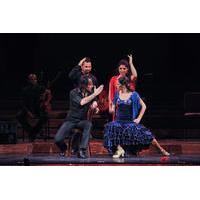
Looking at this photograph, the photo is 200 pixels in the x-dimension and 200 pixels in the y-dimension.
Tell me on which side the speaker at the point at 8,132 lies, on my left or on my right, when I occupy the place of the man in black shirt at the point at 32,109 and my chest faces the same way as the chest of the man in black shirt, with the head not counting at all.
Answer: on my right

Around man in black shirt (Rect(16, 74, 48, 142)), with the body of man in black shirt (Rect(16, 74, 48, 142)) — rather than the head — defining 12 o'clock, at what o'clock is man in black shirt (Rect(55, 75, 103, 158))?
man in black shirt (Rect(55, 75, 103, 158)) is roughly at 10 o'clock from man in black shirt (Rect(16, 74, 48, 142)).

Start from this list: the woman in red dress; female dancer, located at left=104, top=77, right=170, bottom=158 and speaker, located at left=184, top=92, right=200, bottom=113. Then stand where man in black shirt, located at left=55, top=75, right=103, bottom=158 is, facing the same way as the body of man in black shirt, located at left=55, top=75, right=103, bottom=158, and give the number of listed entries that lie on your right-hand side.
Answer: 0

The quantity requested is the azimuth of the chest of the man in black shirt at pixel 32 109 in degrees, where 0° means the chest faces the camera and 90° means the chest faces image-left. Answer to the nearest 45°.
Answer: approximately 0°

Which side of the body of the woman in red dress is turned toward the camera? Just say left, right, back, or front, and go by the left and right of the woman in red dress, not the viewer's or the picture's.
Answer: front

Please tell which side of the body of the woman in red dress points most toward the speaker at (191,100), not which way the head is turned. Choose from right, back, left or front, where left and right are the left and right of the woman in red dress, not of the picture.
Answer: left

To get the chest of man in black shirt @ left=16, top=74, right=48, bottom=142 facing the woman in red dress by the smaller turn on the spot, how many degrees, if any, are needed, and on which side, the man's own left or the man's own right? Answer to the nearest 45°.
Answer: approximately 90° to the man's own left

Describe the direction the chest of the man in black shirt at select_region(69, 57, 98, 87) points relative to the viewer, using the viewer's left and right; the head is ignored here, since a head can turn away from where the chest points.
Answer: facing the viewer and to the right of the viewer

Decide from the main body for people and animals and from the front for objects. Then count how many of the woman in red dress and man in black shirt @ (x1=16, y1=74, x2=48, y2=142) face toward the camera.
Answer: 2

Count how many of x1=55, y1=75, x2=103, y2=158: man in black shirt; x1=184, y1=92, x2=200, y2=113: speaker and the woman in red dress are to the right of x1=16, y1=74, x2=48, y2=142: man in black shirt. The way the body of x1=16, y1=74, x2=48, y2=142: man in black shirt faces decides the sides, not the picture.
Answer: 0

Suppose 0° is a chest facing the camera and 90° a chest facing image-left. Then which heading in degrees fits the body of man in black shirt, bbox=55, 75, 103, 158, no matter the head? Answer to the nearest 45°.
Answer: approximately 315°

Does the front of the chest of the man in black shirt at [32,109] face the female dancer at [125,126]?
no

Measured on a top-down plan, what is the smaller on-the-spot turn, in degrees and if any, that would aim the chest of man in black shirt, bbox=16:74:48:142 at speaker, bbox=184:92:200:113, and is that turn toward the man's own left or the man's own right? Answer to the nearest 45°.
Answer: approximately 90° to the man's own left

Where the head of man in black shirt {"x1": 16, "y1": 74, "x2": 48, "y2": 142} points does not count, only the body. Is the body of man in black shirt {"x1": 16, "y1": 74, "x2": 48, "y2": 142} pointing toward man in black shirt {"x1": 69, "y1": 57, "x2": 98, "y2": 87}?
no
